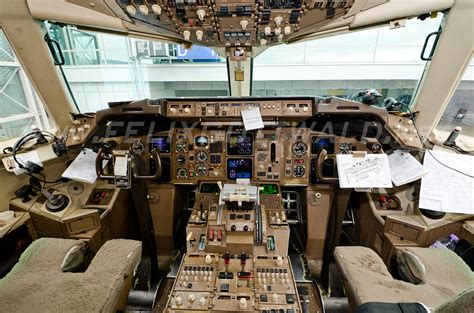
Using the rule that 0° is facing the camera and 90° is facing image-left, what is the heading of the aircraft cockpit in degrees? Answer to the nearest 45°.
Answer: approximately 180°

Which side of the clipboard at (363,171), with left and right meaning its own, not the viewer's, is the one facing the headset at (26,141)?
right

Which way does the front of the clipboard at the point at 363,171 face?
toward the camera
